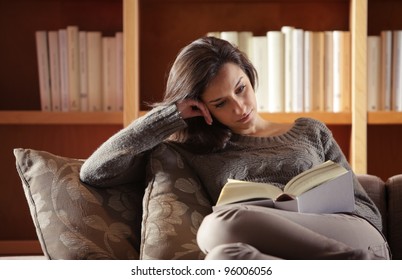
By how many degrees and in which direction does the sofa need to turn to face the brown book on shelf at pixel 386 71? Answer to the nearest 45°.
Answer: approximately 135° to its left

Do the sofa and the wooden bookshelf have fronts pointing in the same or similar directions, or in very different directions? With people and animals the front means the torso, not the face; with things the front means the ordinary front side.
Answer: same or similar directions

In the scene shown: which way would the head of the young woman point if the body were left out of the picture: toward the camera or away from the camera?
toward the camera

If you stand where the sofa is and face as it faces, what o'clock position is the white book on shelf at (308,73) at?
The white book on shelf is roughly at 7 o'clock from the sofa.

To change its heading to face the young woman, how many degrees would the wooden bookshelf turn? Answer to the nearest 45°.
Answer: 0° — it already faces them

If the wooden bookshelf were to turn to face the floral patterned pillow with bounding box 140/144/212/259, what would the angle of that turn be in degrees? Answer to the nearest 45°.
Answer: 0° — it already faces it

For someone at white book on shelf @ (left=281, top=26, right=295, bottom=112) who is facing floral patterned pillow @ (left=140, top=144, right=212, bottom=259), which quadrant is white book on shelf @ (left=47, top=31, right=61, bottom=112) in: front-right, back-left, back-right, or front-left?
front-right

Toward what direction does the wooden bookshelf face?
toward the camera

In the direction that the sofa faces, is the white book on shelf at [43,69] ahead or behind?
behind

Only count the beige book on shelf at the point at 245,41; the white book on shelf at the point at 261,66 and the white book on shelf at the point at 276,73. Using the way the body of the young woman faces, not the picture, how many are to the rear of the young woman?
3

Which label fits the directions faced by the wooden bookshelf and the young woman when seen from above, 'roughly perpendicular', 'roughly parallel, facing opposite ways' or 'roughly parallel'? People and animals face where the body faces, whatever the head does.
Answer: roughly parallel

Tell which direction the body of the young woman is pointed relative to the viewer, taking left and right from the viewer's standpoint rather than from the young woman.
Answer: facing the viewer
